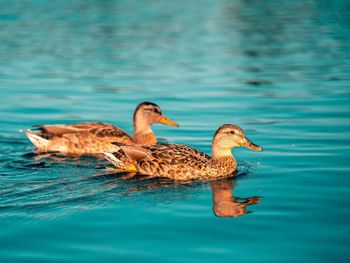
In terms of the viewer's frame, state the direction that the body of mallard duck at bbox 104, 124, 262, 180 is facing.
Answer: to the viewer's right

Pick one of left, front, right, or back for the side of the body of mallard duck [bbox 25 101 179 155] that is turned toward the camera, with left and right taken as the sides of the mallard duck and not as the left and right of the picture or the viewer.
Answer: right

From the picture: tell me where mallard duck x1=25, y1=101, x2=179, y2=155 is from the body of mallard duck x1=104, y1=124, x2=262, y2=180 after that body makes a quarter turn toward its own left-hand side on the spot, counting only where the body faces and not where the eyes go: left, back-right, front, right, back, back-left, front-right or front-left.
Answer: front-left
